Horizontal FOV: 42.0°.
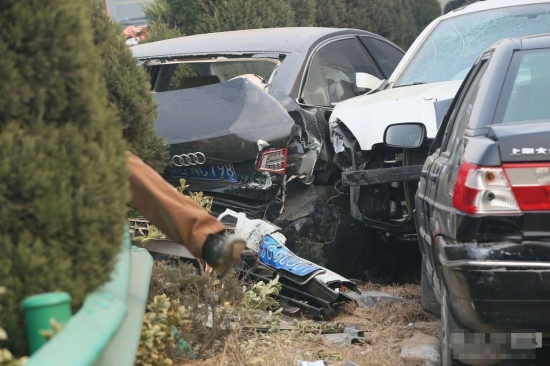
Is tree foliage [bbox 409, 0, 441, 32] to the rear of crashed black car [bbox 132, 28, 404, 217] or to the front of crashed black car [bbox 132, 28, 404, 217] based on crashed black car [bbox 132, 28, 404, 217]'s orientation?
to the front

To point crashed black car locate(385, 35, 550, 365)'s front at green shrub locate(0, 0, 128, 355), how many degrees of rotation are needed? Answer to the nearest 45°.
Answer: approximately 135° to its left

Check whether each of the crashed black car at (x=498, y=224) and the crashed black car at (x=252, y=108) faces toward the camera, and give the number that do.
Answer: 0

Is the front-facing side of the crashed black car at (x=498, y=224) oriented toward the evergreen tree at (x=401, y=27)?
yes

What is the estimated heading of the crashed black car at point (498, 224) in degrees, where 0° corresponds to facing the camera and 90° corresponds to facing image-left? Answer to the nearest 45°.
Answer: approximately 180°

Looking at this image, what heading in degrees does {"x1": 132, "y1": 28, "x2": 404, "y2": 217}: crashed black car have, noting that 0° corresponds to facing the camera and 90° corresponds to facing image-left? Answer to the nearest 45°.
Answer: approximately 225°

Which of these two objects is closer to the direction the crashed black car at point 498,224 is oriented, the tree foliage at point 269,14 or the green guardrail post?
the tree foliage

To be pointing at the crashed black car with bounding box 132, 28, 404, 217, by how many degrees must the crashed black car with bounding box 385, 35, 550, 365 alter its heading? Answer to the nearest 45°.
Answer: approximately 45° to its left

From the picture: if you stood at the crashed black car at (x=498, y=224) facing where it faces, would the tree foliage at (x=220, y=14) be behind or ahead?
ahead

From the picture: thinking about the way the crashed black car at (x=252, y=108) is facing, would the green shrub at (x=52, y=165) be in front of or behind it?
behind

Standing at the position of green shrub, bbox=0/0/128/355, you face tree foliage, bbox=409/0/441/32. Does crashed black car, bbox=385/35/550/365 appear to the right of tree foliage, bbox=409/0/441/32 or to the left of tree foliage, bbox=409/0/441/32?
right

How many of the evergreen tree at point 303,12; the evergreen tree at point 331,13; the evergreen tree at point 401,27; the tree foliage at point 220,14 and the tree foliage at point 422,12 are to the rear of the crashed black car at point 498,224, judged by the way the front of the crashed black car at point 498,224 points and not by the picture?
0

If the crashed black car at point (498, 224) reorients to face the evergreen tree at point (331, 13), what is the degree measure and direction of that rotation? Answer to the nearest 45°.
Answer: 0° — it already faces it
